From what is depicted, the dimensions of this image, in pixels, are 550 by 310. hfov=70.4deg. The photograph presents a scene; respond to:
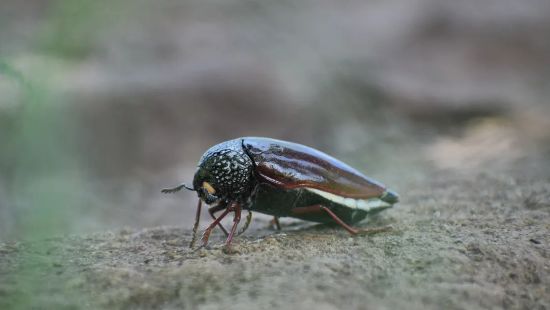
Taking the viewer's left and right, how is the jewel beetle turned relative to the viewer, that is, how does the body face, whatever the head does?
facing to the left of the viewer
